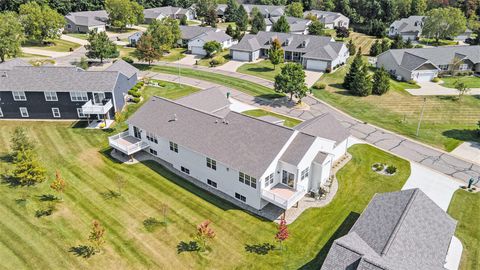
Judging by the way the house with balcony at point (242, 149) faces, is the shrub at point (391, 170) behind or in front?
in front

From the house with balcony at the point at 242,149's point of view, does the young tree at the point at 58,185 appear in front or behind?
behind

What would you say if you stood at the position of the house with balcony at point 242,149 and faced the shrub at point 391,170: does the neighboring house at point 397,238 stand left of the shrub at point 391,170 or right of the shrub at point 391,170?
right

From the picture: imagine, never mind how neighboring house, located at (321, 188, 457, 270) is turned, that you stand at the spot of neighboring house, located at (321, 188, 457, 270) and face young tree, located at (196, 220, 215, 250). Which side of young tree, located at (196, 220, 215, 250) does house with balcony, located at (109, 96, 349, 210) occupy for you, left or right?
right

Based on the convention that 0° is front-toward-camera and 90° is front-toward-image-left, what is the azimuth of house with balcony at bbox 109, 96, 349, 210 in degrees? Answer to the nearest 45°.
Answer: approximately 225°

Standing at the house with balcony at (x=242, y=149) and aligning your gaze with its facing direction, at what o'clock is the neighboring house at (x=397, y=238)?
The neighboring house is roughly at 3 o'clock from the house with balcony.

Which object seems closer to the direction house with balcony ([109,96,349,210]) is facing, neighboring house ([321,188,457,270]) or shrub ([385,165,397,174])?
the shrub

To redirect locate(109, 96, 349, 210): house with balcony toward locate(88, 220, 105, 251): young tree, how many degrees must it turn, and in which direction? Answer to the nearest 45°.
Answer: approximately 180°

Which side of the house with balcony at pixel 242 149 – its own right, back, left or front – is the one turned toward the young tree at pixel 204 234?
back
